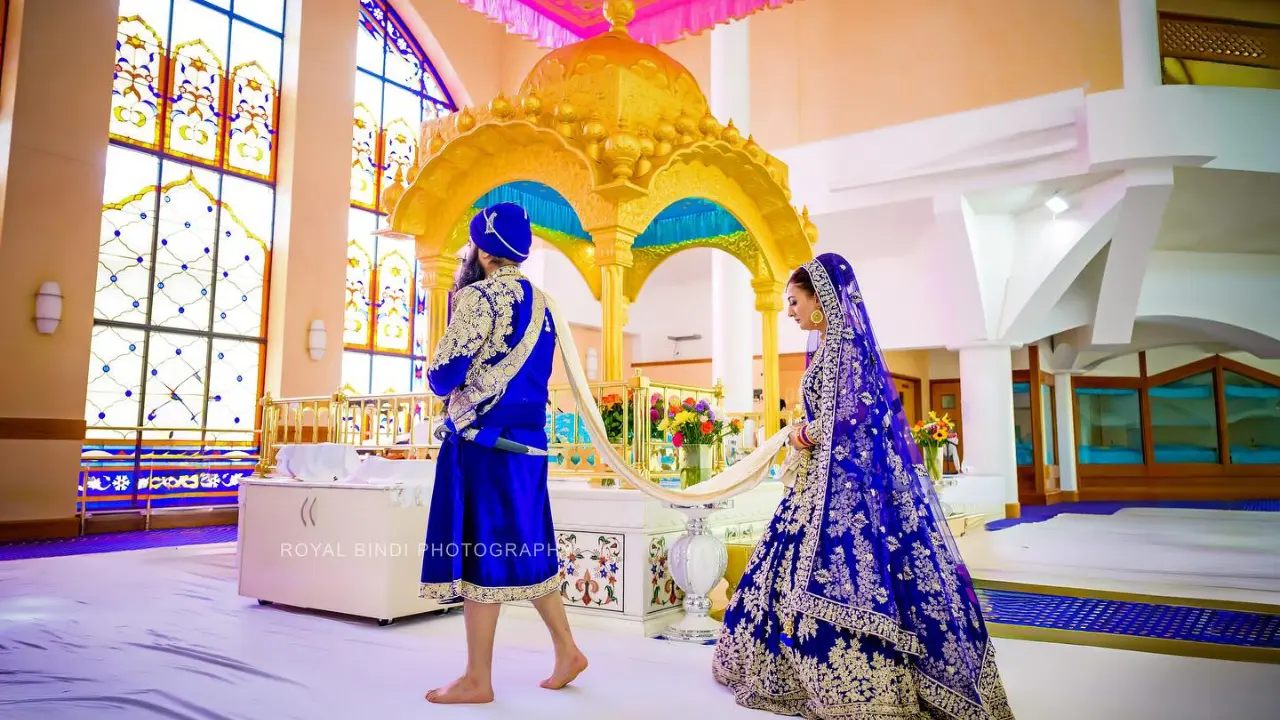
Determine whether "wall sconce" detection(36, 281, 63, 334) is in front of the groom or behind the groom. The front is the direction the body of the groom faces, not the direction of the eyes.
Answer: in front

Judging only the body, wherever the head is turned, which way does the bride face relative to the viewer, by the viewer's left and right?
facing to the left of the viewer

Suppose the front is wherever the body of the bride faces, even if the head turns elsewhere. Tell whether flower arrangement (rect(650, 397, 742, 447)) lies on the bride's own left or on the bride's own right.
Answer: on the bride's own right

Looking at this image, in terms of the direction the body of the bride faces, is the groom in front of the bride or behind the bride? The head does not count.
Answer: in front

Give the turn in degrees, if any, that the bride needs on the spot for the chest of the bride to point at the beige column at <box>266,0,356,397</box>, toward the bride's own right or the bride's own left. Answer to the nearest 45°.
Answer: approximately 45° to the bride's own right

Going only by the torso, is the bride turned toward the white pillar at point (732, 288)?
no

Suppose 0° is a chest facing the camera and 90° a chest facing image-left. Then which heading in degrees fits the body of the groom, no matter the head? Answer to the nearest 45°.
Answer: approximately 135°

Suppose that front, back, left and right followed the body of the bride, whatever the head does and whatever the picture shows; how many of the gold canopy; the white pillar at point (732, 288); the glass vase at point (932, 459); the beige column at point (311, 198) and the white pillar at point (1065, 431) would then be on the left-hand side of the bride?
0

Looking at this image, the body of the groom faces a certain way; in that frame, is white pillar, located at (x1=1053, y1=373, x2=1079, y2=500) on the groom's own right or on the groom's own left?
on the groom's own right

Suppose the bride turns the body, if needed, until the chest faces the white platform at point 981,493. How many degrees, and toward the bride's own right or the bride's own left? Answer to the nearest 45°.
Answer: approximately 90° to the bride's own right

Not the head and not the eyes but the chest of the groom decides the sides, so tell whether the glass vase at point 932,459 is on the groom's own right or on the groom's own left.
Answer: on the groom's own right

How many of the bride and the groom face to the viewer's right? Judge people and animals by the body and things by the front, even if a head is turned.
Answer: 0

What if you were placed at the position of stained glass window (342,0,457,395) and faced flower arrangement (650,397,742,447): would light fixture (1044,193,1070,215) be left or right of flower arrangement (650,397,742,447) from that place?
left

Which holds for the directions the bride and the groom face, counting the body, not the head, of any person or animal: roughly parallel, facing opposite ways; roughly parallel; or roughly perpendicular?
roughly parallel

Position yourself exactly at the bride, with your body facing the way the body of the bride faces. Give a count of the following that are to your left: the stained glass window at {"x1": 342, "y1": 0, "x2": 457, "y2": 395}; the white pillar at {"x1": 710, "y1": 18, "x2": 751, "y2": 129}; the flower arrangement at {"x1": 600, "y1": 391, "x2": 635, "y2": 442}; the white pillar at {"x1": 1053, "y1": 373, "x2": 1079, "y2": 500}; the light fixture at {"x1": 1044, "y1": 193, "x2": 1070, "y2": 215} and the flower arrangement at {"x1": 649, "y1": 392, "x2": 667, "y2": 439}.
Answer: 0

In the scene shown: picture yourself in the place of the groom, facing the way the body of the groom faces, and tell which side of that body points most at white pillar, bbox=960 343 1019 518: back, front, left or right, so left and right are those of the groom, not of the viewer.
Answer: right

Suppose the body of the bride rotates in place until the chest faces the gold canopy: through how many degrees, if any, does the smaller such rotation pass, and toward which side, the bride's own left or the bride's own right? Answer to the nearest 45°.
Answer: approximately 45° to the bride's own right

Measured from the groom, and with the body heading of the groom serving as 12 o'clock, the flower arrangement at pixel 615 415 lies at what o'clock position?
The flower arrangement is roughly at 2 o'clock from the groom.
